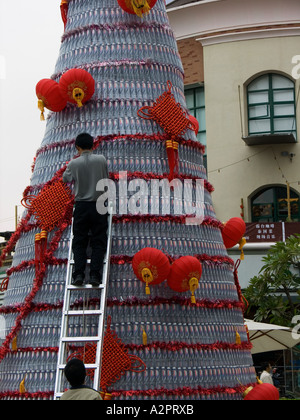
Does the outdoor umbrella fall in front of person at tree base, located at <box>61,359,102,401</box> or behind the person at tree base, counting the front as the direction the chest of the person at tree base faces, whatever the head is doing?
in front

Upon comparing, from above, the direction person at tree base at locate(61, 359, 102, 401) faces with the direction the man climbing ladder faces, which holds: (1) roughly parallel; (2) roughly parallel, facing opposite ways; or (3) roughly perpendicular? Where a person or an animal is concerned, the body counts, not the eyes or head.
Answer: roughly parallel

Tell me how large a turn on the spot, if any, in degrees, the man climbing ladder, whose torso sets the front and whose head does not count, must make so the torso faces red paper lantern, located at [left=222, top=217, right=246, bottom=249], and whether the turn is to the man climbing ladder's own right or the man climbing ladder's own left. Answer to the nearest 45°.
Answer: approximately 45° to the man climbing ladder's own right

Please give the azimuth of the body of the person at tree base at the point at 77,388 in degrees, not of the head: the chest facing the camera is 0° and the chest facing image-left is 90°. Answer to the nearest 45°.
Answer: approximately 180°

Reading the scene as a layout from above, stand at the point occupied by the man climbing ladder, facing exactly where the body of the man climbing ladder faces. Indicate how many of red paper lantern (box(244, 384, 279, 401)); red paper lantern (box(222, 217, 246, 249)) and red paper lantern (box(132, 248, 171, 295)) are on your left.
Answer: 0

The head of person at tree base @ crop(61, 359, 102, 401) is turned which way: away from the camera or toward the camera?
away from the camera

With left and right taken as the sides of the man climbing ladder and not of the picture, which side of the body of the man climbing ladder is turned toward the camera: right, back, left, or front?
back

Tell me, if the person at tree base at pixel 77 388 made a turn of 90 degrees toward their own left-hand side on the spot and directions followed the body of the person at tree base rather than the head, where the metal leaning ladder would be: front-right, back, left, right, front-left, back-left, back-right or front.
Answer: right

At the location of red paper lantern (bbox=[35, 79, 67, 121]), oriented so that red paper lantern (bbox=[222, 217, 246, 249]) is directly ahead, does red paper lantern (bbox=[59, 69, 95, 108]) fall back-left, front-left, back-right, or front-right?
front-right

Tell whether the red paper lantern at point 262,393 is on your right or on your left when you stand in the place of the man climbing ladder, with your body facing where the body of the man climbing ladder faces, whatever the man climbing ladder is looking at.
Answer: on your right

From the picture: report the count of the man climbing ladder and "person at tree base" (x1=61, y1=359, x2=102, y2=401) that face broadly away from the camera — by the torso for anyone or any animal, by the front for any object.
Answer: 2
